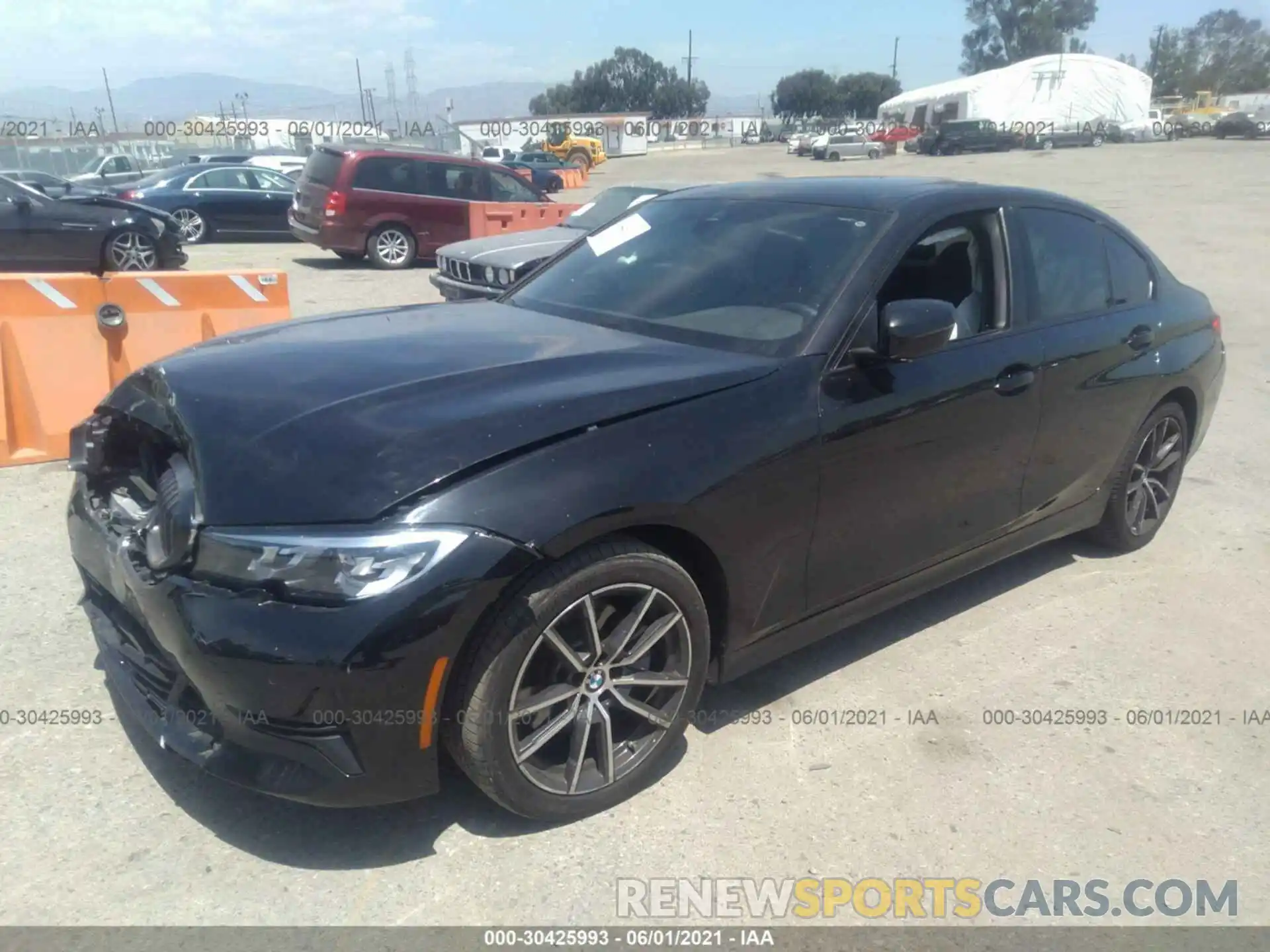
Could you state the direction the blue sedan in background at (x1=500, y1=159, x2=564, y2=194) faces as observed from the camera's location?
facing to the right of the viewer

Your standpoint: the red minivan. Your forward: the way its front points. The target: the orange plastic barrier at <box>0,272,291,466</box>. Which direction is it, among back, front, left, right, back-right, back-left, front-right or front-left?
back-right

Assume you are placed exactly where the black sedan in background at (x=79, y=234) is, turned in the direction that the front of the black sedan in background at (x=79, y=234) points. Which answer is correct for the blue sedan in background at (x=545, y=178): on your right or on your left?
on your left

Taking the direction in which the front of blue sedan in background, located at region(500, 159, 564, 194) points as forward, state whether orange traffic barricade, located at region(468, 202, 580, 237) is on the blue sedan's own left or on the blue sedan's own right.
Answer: on the blue sedan's own right

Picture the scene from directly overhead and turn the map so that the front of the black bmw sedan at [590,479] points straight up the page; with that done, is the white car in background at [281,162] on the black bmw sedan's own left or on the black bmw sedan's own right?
on the black bmw sedan's own right

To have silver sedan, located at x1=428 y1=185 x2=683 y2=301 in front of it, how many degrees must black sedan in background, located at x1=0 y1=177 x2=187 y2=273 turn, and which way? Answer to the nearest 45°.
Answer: approximately 45° to its right

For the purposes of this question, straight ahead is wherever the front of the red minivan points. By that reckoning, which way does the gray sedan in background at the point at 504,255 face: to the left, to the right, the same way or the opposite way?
the opposite way

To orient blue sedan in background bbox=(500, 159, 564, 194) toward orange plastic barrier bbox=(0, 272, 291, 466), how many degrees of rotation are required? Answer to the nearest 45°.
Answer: approximately 90° to its right

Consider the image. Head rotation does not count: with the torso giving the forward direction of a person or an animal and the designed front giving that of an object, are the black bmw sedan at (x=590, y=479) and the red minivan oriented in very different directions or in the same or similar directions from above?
very different directions

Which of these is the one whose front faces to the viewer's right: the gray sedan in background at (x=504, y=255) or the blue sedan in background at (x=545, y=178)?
the blue sedan in background at (x=545, y=178)

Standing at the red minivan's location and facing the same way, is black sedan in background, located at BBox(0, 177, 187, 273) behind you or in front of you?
behind

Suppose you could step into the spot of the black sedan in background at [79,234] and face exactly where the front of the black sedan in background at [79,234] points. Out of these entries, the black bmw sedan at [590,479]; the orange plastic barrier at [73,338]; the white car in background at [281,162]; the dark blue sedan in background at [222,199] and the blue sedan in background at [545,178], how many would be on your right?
2

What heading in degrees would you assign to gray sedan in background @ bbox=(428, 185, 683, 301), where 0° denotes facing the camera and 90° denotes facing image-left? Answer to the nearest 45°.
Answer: approximately 45°

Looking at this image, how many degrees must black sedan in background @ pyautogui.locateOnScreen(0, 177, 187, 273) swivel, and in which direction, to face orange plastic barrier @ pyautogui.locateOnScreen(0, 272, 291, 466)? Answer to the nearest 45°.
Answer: approximately 90° to its right

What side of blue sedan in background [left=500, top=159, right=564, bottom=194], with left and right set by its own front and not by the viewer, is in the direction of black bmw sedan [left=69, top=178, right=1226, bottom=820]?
right
